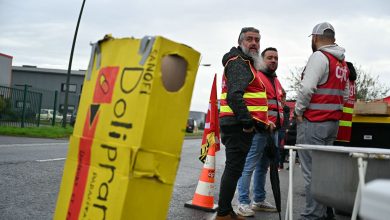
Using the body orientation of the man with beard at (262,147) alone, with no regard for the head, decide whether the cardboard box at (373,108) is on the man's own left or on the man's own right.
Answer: on the man's own left

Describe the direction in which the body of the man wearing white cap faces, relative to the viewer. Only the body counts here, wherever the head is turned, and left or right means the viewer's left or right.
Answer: facing away from the viewer and to the left of the viewer

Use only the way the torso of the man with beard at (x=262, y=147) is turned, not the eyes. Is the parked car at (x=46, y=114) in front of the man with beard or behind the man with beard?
behind

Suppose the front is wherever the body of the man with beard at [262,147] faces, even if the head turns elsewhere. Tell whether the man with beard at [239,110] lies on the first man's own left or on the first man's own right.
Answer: on the first man's own right

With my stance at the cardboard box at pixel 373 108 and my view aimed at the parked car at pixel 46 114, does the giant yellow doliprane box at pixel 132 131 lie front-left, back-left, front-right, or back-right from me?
back-left

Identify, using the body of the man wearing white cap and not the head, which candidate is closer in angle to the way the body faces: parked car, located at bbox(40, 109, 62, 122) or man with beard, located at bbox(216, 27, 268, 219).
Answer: the parked car
